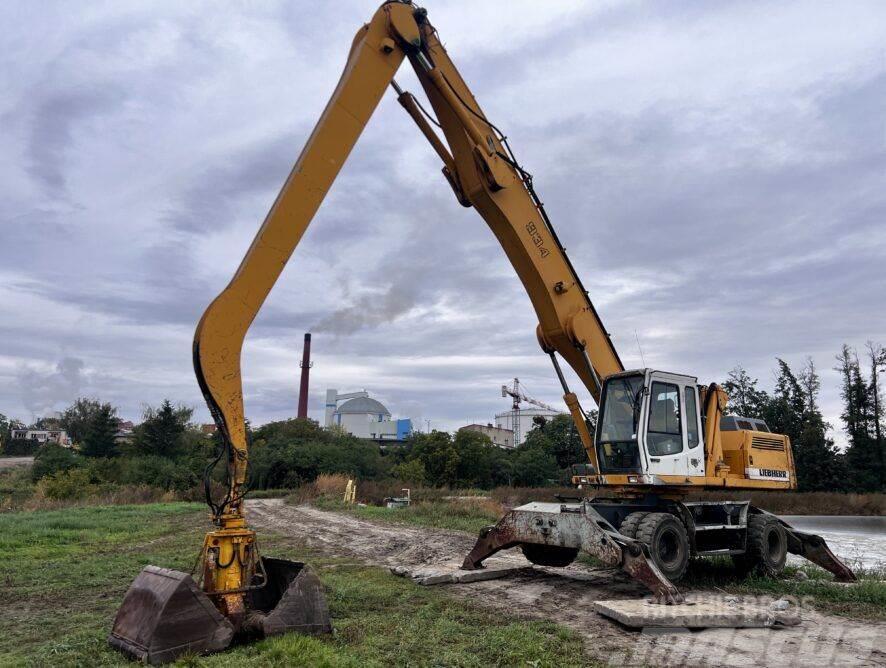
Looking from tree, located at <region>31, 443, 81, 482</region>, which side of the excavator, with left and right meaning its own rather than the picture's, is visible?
right

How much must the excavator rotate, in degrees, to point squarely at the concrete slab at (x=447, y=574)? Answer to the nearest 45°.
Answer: approximately 45° to its right

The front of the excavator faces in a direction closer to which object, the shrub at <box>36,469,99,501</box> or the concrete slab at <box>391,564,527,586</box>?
the concrete slab

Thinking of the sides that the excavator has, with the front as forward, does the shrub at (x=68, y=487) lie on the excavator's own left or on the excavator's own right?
on the excavator's own right

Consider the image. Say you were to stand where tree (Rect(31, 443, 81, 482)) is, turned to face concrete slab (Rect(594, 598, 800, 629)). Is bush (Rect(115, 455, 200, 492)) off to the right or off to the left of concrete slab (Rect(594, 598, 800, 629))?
left

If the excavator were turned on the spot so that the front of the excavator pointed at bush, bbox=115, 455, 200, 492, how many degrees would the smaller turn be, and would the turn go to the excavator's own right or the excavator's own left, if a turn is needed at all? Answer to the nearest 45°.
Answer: approximately 90° to the excavator's own right

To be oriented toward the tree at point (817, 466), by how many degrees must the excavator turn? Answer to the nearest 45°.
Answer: approximately 180°

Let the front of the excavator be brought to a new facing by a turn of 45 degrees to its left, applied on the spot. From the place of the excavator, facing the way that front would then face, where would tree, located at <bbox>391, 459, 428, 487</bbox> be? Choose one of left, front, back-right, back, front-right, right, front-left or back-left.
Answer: back

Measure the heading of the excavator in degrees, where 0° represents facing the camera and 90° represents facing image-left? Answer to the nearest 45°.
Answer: approximately 45°
